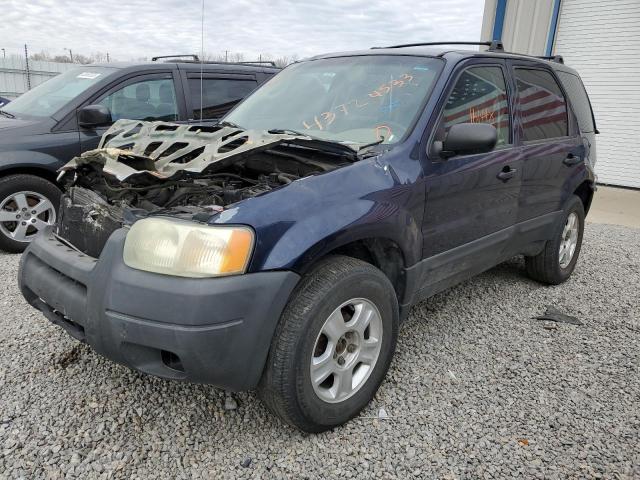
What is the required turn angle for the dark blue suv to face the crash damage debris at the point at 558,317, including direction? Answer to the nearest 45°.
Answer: approximately 180°

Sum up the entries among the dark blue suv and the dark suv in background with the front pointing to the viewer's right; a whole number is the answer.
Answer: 0

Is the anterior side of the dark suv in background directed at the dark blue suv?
no

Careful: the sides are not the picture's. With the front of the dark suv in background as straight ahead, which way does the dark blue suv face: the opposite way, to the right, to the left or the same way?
the same way

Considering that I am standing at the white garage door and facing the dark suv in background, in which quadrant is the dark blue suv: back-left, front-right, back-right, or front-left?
front-left

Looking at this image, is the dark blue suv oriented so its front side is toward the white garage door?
no

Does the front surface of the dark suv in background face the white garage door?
no

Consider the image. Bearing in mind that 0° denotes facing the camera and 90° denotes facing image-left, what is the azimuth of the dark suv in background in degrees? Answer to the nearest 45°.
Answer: approximately 45°

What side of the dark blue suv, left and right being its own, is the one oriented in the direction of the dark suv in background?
right

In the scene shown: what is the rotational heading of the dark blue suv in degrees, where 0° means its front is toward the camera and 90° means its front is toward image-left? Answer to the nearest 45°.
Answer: approximately 45°

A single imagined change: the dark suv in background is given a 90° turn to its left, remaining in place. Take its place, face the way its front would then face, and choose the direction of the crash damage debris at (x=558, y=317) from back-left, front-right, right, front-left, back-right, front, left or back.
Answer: front
